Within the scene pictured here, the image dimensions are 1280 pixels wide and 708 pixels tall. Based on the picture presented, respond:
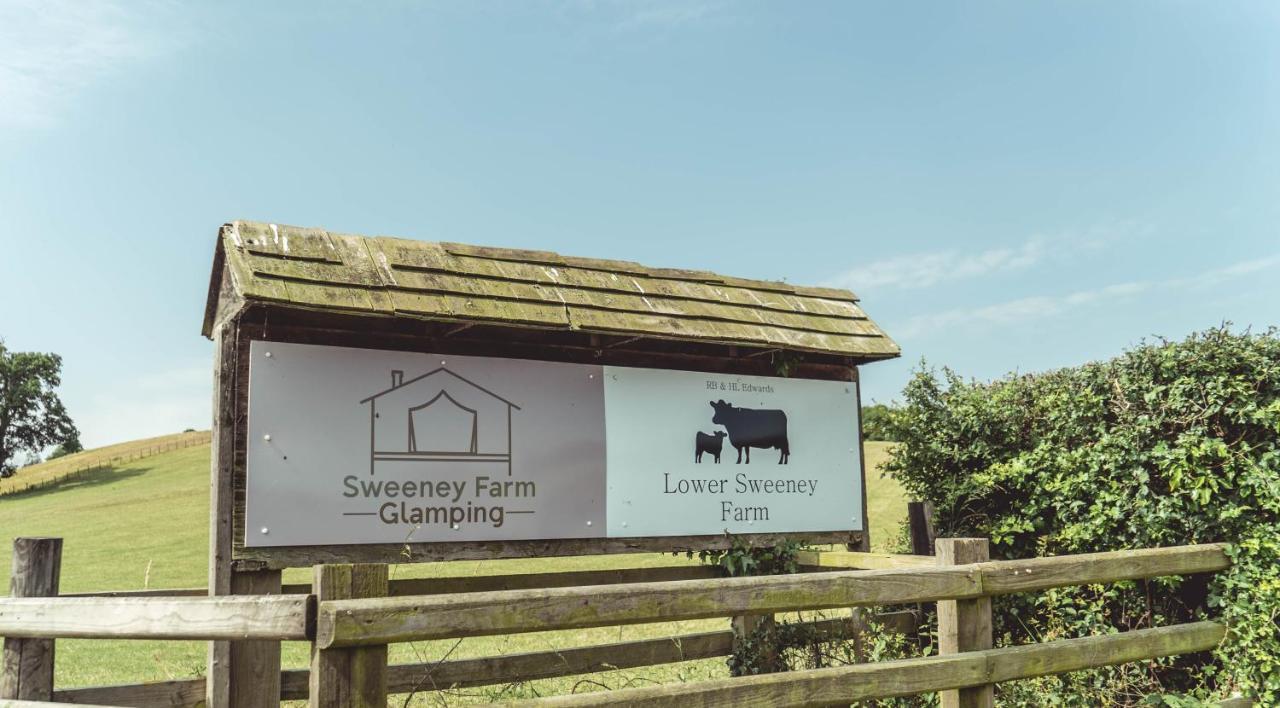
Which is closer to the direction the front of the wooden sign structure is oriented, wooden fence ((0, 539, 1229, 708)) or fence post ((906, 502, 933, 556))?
the wooden fence

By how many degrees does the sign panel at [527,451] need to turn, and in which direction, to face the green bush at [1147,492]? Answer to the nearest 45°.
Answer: approximately 45° to its left

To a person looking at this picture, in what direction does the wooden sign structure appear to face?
facing the viewer and to the right of the viewer

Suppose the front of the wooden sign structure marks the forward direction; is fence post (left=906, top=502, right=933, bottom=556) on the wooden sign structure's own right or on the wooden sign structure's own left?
on the wooden sign structure's own left

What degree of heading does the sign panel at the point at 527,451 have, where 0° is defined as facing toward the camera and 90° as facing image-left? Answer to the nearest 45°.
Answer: approximately 315°
